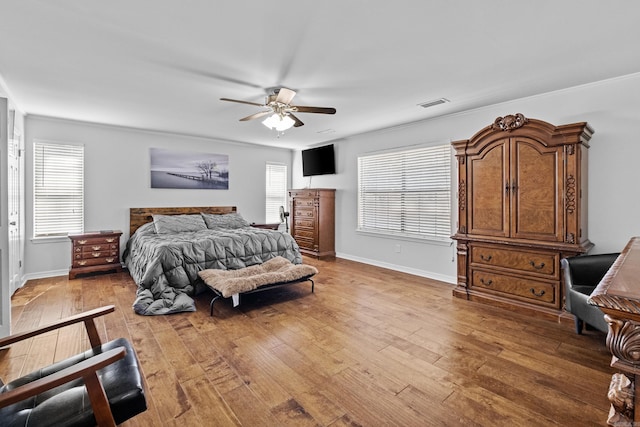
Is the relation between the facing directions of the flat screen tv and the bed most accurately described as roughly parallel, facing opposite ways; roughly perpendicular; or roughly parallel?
roughly perpendicular

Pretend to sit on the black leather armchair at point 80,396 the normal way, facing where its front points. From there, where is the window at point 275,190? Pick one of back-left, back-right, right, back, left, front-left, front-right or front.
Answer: front-left

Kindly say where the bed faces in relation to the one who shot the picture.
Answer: facing the viewer and to the right of the viewer

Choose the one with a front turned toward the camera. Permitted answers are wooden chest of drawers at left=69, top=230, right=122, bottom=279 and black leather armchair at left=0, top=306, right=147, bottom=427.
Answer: the wooden chest of drawers

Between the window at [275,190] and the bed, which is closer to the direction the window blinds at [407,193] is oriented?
the bed

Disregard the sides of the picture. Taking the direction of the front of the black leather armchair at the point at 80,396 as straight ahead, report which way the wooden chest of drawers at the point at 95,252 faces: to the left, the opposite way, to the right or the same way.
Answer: to the right

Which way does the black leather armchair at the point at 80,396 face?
to the viewer's right

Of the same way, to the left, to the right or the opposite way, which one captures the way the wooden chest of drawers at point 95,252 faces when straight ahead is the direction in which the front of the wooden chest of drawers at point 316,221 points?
to the left

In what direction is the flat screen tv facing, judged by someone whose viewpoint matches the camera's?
facing the viewer and to the left of the viewer

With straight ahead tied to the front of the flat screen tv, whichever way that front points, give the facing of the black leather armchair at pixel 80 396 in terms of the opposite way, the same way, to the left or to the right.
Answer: the opposite way

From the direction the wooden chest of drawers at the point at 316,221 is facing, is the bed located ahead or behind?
ahead

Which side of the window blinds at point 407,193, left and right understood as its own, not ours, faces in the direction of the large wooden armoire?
left
